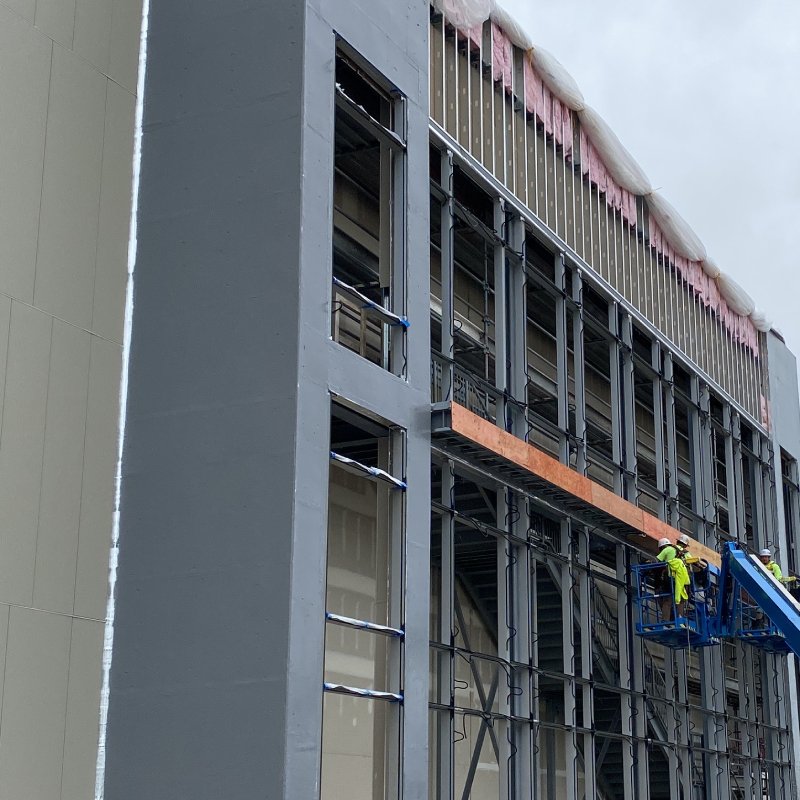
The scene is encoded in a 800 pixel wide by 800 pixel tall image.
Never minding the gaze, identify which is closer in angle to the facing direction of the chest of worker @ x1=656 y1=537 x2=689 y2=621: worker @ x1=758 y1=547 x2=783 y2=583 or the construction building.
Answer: the construction building

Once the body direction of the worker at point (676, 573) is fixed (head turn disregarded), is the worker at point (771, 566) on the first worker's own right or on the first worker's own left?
on the first worker's own right

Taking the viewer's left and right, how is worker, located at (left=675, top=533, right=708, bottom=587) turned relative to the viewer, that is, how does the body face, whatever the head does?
facing to the left of the viewer

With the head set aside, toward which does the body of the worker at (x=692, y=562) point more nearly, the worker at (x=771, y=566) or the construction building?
the construction building

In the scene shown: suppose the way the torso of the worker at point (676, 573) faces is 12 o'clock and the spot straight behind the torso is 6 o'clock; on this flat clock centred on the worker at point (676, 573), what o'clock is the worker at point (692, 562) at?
the worker at point (692, 562) is roughly at 4 o'clock from the worker at point (676, 573).

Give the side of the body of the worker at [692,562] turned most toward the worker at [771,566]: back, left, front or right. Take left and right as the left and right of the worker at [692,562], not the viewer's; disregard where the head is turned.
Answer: right

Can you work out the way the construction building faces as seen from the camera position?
facing the viewer and to the right of the viewer
